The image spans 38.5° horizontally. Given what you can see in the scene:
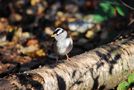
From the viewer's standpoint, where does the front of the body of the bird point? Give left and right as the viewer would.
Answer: facing the viewer and to the left of the viewer

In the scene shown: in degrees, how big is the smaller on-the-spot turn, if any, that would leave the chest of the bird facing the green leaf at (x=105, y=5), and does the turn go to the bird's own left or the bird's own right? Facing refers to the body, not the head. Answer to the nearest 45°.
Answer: approximately 180°
